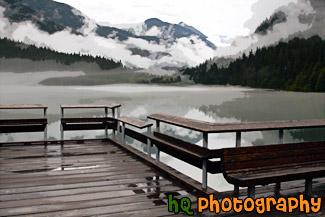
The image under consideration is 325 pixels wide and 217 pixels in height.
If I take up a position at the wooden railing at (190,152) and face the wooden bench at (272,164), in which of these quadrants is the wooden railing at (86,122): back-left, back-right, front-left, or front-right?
back-left
